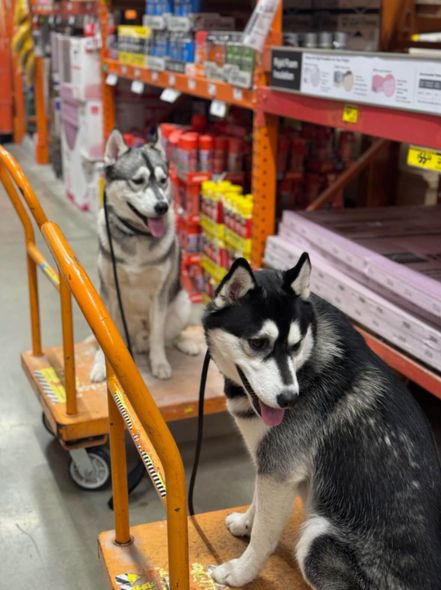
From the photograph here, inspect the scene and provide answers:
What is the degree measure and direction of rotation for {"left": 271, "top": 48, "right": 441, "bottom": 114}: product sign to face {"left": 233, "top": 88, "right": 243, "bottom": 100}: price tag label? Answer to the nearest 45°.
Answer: approximately 90° to its right

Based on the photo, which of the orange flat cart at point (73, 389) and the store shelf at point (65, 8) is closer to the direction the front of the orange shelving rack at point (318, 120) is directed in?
the orange flat cart

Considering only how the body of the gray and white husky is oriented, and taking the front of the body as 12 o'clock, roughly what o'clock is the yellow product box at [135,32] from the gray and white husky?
The yellow product box is roughly at 6 o'clock from the gray and white husky.

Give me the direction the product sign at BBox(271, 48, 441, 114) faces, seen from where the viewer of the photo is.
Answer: facing the viewer and to the left of the viewer

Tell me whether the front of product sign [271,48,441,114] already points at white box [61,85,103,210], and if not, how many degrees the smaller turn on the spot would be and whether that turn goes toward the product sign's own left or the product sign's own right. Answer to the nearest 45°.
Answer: approximately 90° to the product sign's own right

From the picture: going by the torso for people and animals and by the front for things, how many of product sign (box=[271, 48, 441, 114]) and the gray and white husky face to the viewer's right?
0

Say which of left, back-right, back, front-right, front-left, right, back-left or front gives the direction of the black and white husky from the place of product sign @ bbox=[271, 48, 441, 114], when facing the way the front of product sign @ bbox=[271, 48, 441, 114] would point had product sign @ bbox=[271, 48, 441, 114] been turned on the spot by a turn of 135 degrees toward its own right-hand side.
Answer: back

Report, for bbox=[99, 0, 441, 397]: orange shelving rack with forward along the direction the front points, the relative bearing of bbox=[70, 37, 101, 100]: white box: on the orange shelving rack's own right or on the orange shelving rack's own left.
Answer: on the orange shelving rack's own right

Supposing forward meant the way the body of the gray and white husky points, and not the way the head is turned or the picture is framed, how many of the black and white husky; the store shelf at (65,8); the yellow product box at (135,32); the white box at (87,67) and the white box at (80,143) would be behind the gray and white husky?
4

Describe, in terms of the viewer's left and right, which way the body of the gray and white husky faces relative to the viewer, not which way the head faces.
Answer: facing the viewer

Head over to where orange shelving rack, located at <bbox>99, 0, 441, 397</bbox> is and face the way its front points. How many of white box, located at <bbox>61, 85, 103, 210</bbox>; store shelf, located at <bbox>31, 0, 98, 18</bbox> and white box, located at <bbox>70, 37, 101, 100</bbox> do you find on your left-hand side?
0

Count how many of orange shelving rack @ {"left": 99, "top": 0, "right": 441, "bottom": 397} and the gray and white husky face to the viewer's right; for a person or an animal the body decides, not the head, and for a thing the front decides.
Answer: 0
